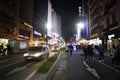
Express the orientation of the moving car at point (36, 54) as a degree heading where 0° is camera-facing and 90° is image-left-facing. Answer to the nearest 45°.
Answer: approximately 45°
